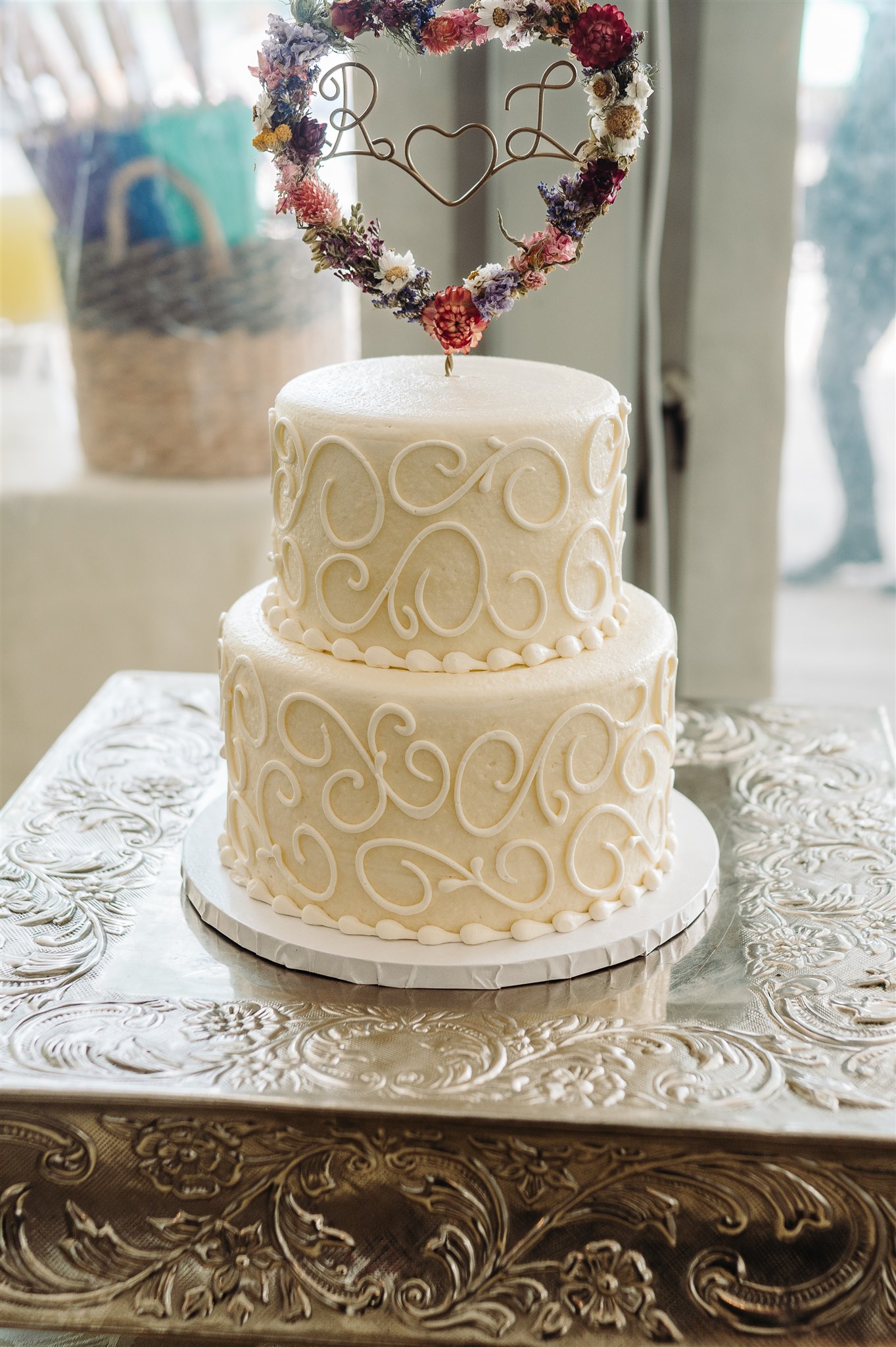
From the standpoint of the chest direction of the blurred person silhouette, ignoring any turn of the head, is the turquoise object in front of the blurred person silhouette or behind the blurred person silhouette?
in front

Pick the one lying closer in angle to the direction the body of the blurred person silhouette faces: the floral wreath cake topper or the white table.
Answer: the white table

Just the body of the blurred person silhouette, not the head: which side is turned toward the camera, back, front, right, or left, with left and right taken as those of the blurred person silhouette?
left

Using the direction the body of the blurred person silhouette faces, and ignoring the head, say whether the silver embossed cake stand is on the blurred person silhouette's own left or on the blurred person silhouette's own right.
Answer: on the blurred person silhouette's own left

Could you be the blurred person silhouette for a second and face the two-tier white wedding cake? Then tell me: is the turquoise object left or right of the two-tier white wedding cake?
right

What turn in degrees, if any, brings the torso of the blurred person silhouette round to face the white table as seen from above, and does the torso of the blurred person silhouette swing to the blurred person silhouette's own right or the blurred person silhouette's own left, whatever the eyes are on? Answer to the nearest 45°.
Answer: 0° — they already face it

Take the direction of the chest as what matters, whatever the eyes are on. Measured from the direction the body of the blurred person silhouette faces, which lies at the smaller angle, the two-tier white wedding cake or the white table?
the white table

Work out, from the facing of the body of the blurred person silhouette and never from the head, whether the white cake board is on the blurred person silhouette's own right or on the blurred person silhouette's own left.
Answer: on the blurred person silhouette's own left

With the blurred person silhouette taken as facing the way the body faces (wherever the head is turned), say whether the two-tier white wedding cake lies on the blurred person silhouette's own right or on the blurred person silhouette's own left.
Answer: on the blurred person silhouette's own left

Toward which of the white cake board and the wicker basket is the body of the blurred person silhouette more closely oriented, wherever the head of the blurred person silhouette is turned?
the wicker basket

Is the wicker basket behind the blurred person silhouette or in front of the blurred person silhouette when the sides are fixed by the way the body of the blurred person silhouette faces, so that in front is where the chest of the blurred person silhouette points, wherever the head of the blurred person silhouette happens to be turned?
in front

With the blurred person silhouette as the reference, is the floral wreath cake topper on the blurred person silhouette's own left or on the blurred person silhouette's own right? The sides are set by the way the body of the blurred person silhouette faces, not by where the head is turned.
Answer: on the blurred person silhouette's own left
